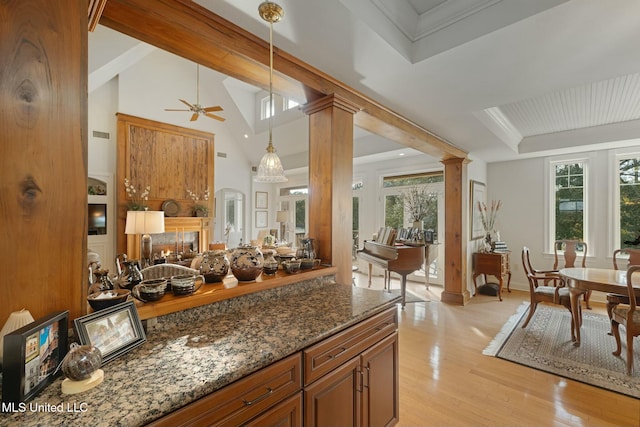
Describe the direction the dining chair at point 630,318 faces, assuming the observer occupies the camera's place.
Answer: facing away from the viewer and to the left of the viewer

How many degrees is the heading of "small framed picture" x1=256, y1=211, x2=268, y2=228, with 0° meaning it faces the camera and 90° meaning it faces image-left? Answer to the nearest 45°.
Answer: approximately 0°

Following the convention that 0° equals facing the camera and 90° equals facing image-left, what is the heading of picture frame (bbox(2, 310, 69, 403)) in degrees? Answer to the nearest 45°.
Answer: approximately 315°

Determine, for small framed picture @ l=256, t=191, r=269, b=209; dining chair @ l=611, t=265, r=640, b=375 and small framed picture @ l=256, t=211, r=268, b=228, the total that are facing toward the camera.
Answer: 2

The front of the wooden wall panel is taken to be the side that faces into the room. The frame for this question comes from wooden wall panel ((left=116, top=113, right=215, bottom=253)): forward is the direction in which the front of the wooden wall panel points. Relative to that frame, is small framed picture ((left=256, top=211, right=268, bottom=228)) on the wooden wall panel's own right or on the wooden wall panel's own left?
on the wooden wall panel's own left

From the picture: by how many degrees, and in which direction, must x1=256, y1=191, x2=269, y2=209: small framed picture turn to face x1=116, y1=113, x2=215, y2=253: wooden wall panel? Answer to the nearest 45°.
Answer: approximately 45° to its right

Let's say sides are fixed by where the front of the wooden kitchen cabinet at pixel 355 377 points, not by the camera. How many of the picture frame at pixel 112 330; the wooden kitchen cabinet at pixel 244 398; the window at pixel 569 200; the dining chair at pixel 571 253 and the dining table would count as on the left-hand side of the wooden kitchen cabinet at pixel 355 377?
3

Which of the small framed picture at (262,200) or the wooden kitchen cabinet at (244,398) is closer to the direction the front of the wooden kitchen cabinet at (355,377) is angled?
the wooden kitchen cabinet

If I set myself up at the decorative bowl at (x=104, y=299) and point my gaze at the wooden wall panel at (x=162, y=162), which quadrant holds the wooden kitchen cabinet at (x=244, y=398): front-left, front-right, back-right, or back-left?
back-right

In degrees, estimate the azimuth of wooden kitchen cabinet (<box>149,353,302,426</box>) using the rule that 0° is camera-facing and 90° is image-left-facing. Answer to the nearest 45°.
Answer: approximately 315°

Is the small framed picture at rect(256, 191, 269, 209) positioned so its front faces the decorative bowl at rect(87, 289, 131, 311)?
yes

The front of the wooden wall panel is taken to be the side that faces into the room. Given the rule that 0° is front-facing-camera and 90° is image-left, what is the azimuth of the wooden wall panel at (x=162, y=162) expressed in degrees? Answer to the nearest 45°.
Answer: approximately 315°

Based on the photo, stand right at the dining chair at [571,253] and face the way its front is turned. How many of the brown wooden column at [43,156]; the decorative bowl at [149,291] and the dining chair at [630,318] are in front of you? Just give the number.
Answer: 3
